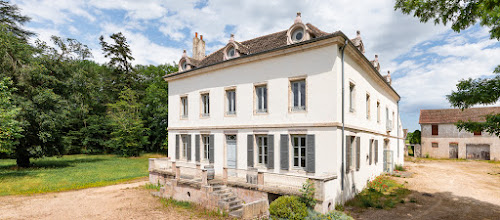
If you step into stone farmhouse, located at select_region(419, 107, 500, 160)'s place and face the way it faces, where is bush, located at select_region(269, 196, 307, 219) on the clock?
The bush is roughly at 12 o'clock from the stone farmhouse.

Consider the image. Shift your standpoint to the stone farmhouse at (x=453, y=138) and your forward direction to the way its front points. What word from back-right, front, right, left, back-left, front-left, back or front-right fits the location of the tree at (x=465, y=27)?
front

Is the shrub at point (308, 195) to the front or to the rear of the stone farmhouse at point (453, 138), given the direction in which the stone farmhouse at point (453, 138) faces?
to the front

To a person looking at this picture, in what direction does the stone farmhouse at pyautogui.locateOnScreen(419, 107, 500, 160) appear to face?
facing the viewer
